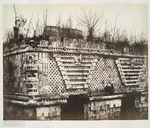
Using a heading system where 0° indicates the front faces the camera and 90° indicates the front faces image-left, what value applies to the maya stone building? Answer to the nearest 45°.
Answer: approximately 315°
